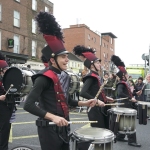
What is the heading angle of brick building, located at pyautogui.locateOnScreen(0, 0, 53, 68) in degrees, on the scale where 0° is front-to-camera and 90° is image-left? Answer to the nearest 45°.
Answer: approximately 315°

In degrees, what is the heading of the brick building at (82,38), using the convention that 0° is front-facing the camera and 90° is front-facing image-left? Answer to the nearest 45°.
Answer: approximately 315°

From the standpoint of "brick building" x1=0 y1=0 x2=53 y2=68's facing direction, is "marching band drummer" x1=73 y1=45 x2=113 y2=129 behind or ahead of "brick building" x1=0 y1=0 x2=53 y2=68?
ahead

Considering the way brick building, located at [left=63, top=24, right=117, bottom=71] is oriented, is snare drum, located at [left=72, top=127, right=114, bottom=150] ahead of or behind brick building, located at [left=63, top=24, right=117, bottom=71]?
ahead

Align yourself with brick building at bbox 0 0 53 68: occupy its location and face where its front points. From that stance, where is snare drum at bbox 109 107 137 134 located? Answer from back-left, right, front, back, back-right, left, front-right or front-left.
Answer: front-right

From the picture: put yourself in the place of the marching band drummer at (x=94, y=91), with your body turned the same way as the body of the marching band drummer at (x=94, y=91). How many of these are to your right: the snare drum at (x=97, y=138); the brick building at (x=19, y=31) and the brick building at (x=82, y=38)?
1
